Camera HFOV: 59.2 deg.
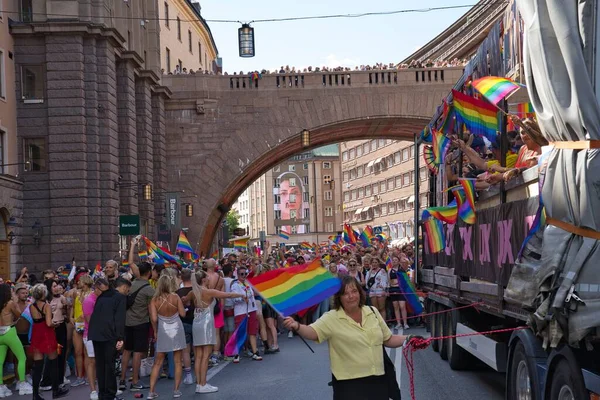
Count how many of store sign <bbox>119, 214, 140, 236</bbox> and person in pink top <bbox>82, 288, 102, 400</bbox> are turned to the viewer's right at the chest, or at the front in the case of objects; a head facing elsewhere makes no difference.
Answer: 1

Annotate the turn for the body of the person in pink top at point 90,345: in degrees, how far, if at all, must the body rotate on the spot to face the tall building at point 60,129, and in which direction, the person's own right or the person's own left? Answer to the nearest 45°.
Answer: approximately 90° to the person's own left

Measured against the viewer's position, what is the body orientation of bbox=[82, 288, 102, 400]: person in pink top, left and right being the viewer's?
facing to the right of the viewer

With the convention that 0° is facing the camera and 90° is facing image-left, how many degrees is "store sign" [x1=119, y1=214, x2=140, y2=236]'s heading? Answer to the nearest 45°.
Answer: approximately 0°
